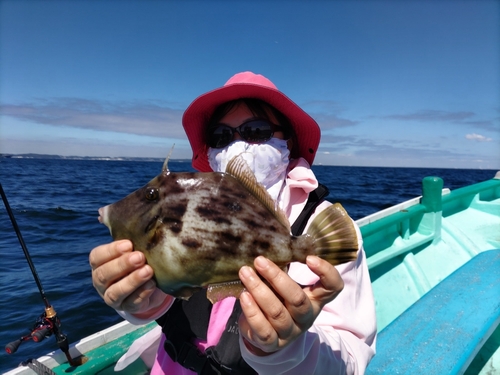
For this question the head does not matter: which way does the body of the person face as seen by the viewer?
toward the camera
